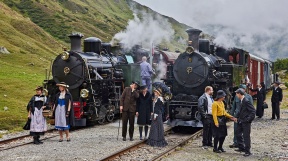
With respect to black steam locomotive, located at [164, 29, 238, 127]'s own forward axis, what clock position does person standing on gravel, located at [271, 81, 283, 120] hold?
The person standing on gravel is roughly at 9 o'clock from the black steam locomotive.

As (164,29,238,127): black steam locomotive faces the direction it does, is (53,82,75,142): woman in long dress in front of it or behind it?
in front

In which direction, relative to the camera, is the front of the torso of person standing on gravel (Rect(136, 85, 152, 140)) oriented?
toward the camera

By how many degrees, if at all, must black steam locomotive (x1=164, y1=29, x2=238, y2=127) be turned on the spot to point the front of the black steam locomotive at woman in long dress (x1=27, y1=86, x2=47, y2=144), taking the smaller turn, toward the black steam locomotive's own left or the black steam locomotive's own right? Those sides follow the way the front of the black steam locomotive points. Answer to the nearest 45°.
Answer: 0° — it already faces them

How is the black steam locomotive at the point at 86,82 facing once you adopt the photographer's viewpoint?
facing the viewer and to the left of the viewer

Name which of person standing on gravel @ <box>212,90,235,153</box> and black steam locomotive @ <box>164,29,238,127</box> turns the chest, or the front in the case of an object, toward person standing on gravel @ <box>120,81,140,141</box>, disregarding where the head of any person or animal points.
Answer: the black steam locomotive

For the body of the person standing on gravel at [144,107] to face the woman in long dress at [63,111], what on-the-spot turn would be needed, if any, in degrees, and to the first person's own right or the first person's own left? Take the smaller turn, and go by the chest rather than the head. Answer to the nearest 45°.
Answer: approximately 90° to the first person's own right

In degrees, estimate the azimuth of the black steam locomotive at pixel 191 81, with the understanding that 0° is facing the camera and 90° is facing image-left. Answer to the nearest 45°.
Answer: approximately 45°
